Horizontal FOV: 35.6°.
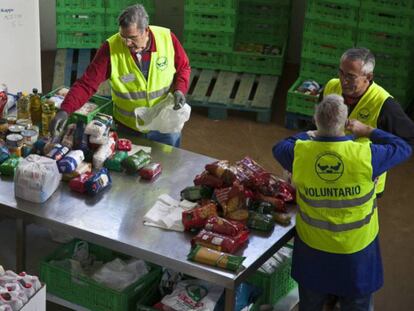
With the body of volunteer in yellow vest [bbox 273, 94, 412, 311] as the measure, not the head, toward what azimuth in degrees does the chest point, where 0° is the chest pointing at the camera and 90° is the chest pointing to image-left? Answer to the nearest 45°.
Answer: approximately 180°

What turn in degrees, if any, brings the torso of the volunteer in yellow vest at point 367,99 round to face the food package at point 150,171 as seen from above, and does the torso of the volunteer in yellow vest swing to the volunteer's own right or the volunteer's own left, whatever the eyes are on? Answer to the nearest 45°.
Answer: approximately 45° to the volunteer's own right

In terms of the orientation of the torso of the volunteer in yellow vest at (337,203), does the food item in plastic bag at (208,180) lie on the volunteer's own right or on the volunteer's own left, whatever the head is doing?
on the volunteer's own left

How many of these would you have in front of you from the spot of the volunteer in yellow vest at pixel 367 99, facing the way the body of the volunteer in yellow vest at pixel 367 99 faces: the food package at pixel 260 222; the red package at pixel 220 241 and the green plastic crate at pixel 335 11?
2

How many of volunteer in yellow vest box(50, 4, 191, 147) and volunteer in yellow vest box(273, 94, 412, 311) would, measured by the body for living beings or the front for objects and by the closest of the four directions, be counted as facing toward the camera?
1

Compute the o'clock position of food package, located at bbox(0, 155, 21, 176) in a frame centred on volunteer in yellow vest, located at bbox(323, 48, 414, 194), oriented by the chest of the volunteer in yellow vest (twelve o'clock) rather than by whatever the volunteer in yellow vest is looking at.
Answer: The food package is roughly at 1 o'clock from the volunteer in yellow vest.

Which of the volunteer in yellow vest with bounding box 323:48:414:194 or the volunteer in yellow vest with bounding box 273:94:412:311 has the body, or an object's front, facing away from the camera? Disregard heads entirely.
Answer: the volunteer in yellow vest with bounding box 273:94:412:311

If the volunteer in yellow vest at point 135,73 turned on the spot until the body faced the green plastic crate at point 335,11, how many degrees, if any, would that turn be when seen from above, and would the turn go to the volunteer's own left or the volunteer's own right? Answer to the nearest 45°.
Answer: approximately 135° to the volunteer's own left

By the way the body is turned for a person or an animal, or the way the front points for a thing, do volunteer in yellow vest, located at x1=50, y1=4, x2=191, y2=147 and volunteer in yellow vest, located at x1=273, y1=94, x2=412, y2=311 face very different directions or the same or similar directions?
very different directions

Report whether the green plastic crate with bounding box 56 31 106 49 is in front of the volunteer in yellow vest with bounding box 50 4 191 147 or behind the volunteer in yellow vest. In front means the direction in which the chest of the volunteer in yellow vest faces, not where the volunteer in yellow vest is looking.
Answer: behind

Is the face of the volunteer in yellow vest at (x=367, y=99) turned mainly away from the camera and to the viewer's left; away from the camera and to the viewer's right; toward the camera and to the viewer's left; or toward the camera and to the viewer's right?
toward the camera and to the viewer's left

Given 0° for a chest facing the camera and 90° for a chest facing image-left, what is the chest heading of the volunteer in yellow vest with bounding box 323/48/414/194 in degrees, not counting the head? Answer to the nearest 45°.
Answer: approximately 45°

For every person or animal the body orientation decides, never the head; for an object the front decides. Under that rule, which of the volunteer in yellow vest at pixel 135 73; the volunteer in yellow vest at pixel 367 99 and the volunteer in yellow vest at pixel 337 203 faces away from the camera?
the volunteer in yellow vest at pixel 337 203

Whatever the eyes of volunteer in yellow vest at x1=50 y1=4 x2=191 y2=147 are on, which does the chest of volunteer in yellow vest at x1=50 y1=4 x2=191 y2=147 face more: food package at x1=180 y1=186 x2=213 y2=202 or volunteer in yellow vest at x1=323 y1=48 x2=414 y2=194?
the food package

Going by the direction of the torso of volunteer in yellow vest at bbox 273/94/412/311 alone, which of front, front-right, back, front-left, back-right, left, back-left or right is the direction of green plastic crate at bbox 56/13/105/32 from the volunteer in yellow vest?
front-left
